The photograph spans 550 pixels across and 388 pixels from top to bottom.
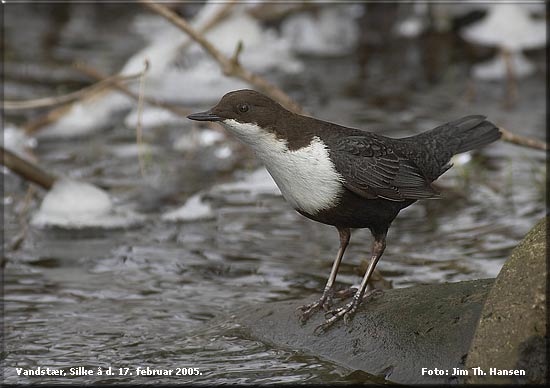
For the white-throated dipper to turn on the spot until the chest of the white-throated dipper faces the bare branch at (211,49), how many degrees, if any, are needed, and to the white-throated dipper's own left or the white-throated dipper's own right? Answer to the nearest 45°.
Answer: approximately 90° to the white-throated dipper's own right

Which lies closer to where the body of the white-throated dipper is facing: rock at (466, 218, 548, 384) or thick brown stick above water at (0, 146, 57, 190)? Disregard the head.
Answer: the thick brown stick above water

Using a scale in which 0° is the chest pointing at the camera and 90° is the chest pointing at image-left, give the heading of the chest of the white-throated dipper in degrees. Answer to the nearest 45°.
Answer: approximately 90°

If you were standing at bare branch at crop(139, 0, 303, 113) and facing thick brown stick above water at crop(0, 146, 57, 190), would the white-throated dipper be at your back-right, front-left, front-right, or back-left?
back-left

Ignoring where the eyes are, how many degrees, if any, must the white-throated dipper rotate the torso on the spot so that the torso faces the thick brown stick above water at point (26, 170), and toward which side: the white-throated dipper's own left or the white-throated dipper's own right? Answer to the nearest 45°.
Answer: approximately 45° to the white-throated dipper's own right

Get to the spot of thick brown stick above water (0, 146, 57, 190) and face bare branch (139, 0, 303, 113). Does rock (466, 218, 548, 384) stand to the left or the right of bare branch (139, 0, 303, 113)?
right

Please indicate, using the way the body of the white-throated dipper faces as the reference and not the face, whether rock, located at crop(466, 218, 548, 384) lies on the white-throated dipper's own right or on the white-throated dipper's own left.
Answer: on the white-throated dipper's own left
